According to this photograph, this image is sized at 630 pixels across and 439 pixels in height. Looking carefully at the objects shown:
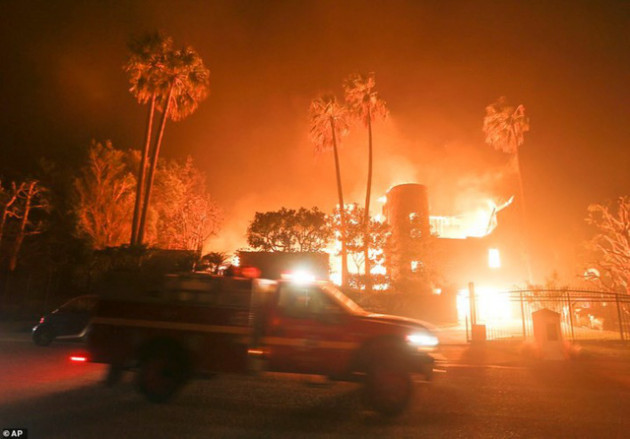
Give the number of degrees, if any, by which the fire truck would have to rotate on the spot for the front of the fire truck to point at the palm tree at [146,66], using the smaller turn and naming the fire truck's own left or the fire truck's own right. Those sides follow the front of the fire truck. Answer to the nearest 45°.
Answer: approximately 135° to the fire truck's own left

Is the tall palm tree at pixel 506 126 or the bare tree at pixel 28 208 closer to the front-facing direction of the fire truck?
the tall palm tree

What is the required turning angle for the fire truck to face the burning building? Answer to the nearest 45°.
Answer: approximately 45° to its left

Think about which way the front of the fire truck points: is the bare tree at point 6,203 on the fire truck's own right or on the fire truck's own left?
on the fire truck's own left

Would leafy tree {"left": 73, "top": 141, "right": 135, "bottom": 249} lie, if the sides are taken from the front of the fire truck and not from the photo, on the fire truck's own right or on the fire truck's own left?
on the fire truck's own left

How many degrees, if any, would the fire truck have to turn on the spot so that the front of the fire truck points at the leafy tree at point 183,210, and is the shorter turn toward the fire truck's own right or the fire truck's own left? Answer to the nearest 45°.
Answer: approximately 90° to the fire truck's own left

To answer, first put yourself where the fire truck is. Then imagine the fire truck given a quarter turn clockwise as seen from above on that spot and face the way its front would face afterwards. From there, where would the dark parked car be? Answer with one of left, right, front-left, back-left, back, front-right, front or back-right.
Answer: back-right

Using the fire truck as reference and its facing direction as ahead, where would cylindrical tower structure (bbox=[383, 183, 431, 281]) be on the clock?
The cylindrical tower structure is roughly at 10 o'clock from the fire truck.

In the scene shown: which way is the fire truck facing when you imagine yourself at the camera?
facing to the right of the viewer

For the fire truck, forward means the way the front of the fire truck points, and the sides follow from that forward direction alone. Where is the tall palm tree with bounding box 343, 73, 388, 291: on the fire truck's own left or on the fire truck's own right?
on the fire truck's own left

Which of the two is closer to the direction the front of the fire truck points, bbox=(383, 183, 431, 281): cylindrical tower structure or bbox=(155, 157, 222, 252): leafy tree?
the cylindrical tower structure

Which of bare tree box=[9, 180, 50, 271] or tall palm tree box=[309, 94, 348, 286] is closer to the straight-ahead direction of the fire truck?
the tall palm tree

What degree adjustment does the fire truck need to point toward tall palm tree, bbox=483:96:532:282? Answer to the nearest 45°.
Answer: approximately 45° to its left
